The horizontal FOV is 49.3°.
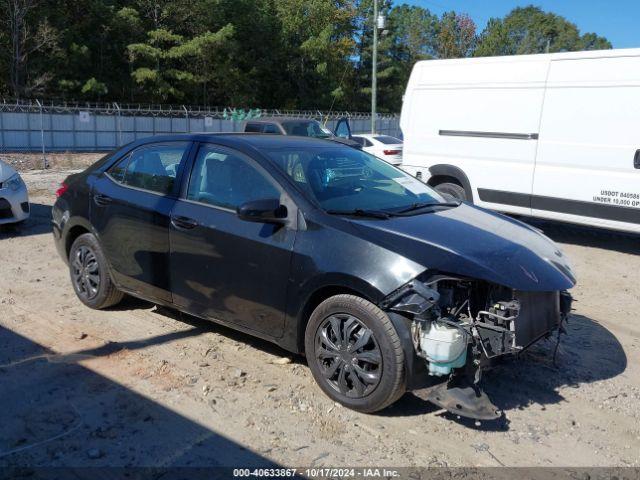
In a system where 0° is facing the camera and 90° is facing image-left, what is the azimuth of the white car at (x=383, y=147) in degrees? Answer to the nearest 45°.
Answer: approximately 135°

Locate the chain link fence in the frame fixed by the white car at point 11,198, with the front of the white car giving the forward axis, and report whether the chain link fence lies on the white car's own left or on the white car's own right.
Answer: on the white car's own left

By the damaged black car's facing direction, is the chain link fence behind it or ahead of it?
behind

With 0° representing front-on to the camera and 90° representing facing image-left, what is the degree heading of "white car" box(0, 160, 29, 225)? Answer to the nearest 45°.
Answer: approximately 315°

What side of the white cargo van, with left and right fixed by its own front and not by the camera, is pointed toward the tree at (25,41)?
back

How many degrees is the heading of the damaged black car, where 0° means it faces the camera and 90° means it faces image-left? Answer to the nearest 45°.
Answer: approximately 315°

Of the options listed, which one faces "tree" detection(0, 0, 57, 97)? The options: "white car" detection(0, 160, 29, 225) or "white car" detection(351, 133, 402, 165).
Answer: "white car" detection(351, 133, 402, 165)

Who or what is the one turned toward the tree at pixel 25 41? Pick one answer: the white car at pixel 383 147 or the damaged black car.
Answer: the white car

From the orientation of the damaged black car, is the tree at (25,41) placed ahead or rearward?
rearward

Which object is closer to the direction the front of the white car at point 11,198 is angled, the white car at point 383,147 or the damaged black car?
the damaged black car

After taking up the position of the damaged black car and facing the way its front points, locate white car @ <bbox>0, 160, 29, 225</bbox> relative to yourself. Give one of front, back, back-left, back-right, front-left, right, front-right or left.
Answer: back
